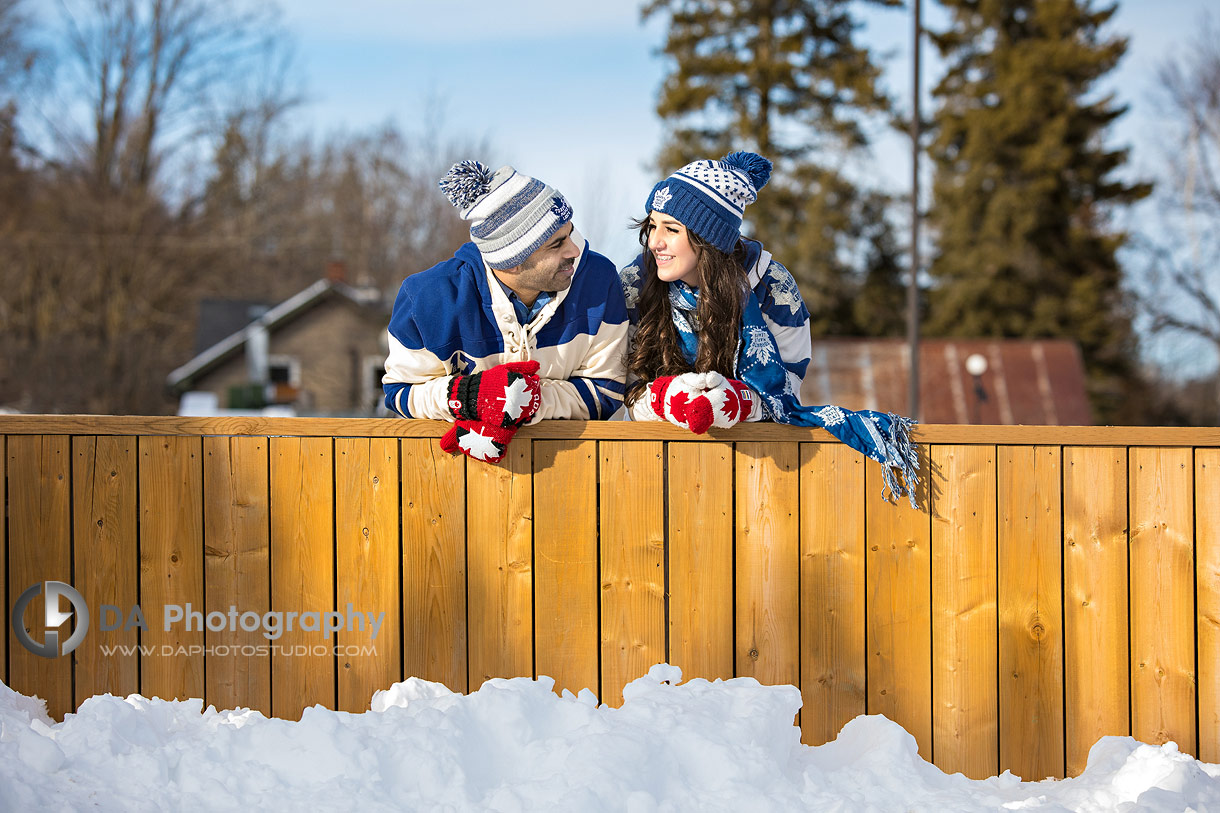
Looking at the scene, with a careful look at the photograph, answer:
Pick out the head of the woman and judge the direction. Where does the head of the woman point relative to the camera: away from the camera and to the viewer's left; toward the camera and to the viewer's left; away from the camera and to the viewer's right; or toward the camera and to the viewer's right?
toward the camera and to the viewer's left

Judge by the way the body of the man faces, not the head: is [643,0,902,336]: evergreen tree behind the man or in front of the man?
behind

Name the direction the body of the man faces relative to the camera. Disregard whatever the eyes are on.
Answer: toward the camera

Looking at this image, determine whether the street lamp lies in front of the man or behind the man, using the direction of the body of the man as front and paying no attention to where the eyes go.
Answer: behind

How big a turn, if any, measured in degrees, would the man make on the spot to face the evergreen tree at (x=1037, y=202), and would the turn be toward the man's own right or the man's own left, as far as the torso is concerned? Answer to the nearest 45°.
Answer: approximately 135° to the man's own left
